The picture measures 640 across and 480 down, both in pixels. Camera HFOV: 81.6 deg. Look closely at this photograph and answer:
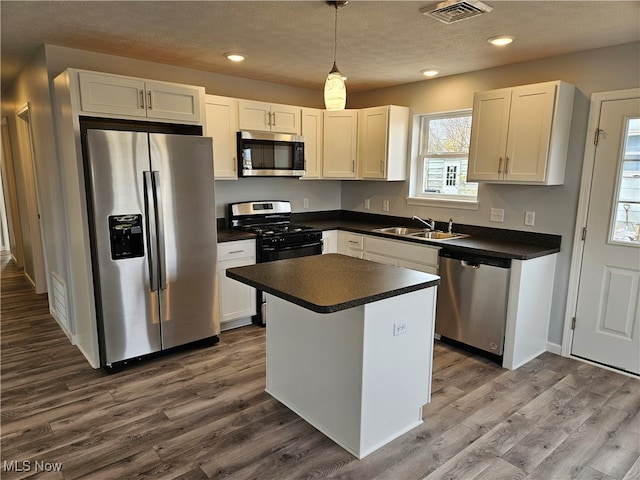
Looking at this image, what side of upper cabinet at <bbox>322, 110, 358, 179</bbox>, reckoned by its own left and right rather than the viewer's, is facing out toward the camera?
front

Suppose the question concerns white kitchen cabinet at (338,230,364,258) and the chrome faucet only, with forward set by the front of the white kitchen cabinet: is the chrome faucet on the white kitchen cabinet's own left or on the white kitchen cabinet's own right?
on the white kitchen cabinet's own left

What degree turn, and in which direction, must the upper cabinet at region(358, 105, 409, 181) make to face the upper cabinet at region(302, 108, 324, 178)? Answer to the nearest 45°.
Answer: approximately 45° to its right

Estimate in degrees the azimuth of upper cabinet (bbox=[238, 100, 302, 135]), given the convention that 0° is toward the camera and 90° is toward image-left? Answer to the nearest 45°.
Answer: approximately 315°

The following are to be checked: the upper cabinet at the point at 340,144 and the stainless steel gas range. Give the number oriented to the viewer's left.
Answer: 0

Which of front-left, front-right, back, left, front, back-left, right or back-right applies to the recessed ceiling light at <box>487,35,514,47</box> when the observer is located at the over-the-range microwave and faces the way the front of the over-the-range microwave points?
front

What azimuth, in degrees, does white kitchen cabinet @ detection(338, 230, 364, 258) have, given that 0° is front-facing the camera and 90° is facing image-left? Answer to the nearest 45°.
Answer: approximately 45°

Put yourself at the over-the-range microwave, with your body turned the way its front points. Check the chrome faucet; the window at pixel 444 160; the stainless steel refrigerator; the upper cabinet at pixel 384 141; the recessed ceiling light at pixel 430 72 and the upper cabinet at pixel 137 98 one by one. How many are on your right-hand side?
2

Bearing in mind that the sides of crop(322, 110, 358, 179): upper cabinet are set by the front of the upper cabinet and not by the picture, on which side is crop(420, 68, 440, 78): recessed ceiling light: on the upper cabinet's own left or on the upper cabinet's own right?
on the upper cabinet's own left

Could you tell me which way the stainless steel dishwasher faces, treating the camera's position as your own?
facing the viewer and to the left of the viewer

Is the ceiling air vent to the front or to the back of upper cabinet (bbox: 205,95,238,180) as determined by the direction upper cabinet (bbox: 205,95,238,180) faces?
to the front
